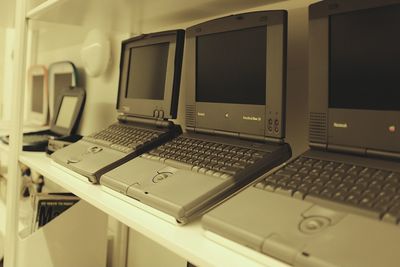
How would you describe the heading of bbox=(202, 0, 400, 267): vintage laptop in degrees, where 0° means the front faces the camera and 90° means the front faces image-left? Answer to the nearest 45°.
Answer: approximately 45°

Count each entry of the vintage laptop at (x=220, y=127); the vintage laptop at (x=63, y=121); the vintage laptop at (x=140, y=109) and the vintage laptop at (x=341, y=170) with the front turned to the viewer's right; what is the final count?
0

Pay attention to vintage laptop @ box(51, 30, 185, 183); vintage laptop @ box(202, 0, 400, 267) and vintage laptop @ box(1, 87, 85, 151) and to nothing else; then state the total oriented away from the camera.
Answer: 0

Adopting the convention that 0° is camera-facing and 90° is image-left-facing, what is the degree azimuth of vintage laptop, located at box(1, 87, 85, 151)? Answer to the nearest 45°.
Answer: approximately 45°

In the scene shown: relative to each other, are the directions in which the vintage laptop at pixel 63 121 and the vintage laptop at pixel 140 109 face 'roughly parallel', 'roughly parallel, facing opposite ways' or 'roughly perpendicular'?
roughly parallel

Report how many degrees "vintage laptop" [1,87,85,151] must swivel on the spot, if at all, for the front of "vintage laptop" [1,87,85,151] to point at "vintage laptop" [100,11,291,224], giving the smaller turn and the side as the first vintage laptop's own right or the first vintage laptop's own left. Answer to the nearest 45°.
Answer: approximately 45° to the first vintage laptop's own left

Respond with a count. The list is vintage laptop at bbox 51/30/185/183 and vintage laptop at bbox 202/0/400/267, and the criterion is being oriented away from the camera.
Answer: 0

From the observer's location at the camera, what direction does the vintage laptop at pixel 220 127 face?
facing the viewer and to the left of the viewer

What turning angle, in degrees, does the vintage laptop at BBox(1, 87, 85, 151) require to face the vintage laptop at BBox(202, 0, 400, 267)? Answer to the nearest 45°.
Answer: approximately 45° to its left

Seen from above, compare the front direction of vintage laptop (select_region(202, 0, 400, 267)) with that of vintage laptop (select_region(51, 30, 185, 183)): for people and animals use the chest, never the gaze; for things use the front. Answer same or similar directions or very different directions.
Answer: same or similar directions
